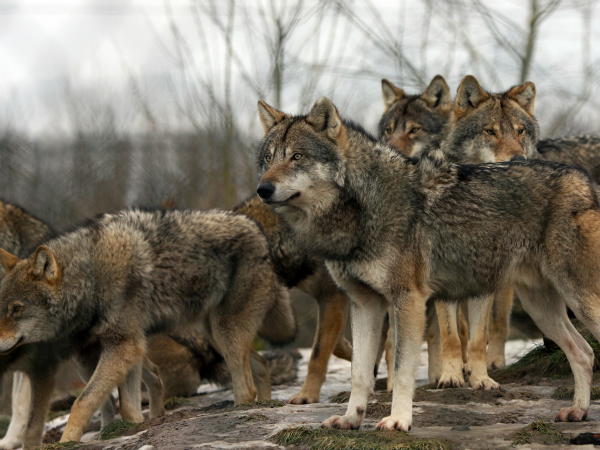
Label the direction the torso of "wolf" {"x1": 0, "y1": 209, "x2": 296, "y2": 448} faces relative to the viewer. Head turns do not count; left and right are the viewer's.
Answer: facing the viewer and to the left of the viewer

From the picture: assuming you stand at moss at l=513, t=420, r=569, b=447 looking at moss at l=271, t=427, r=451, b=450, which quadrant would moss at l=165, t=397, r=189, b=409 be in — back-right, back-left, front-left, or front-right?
front-right

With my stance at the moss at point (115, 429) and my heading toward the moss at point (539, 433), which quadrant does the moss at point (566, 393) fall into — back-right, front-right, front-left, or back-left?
front-left

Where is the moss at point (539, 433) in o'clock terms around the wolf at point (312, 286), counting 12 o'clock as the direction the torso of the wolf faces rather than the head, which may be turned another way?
The moss is roughly at 8 o'clock from the wolf.

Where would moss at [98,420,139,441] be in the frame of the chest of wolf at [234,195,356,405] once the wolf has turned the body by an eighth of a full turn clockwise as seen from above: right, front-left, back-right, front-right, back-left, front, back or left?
left

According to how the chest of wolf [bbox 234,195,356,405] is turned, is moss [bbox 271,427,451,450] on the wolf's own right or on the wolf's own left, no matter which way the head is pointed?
on the wolf's own left

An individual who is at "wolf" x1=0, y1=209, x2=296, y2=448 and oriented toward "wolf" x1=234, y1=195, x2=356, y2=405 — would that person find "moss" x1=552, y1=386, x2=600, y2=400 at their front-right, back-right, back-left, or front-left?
front-right

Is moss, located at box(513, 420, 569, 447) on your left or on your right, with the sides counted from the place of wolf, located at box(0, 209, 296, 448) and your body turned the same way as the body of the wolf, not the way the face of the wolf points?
on your left

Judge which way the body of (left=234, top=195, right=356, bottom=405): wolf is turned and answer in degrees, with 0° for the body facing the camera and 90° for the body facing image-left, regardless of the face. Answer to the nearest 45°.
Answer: approximately 90°

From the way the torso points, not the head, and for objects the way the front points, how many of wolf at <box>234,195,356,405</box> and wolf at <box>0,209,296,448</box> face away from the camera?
0
